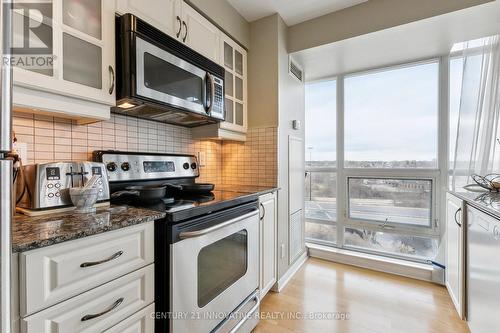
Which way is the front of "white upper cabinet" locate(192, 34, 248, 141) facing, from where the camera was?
facing the viewer and to the right of the viewer

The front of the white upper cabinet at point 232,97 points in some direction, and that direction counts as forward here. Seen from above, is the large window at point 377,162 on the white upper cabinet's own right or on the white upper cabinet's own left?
on the white upper cabinet's own left

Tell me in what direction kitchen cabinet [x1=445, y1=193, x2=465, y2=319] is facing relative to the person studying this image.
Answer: facing to the left of the viewer

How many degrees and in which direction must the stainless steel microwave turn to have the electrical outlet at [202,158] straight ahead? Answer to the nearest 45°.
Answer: approximately 90° to its left

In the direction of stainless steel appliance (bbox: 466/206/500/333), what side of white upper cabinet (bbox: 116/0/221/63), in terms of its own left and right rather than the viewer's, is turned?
front
